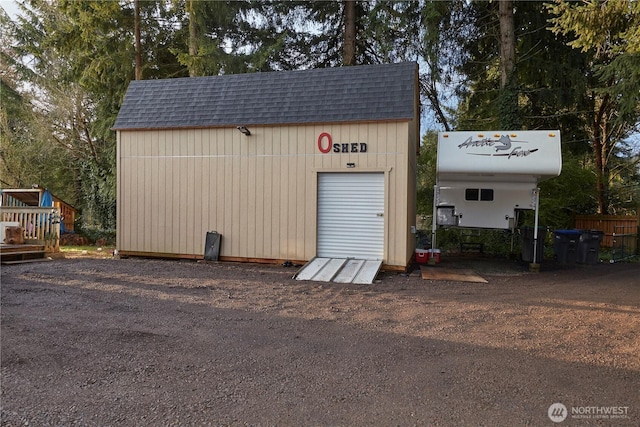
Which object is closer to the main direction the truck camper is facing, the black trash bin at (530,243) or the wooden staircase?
the wooden staircase

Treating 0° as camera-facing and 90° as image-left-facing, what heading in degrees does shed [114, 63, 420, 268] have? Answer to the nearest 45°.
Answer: approximately 0°

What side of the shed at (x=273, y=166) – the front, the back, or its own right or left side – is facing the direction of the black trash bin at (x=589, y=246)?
left

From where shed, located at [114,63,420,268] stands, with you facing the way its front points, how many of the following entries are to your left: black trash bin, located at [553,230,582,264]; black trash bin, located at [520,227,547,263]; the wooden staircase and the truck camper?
3

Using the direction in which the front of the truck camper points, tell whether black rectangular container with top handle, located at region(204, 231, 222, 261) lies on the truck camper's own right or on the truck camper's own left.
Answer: on the truck camper's own right

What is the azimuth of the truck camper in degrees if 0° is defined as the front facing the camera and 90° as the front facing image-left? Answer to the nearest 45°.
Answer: approximately 0°

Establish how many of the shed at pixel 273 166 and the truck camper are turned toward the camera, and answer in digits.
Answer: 2

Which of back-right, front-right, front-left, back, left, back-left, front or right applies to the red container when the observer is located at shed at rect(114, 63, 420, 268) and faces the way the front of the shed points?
left

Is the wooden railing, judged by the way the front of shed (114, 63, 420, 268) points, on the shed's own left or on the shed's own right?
on the shed's own right

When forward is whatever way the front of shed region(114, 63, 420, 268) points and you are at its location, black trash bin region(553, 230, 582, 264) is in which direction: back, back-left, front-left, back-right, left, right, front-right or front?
left
